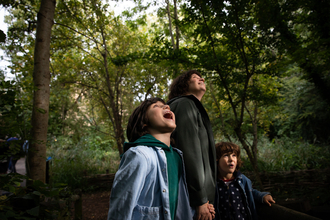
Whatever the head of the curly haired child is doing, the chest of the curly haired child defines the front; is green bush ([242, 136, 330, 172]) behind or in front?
behind

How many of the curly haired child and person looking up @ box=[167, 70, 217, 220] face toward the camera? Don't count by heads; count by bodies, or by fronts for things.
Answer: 1

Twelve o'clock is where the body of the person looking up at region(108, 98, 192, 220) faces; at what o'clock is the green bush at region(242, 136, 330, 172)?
The green bush is roughly at 9 o'clock from the person looking up.

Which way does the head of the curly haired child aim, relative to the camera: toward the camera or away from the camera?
toward the camera

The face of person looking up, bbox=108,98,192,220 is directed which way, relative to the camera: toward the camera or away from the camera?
toward the camera

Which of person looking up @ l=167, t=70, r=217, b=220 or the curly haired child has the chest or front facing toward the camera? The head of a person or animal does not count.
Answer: the curly haired child

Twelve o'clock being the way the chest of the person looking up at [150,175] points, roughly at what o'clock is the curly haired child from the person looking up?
The curly haired child is roughly at 9 o'clock from the person looking up.

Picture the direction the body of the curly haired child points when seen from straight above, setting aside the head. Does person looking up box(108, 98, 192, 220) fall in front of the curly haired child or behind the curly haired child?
in front

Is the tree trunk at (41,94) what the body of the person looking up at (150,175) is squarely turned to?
no

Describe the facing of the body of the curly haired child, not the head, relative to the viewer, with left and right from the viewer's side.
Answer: facing the viewer

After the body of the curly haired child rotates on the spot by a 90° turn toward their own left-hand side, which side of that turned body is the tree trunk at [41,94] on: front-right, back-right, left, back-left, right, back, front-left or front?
back

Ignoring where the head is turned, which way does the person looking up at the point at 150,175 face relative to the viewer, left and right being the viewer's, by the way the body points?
facing the viewer and to the right of the viewer
